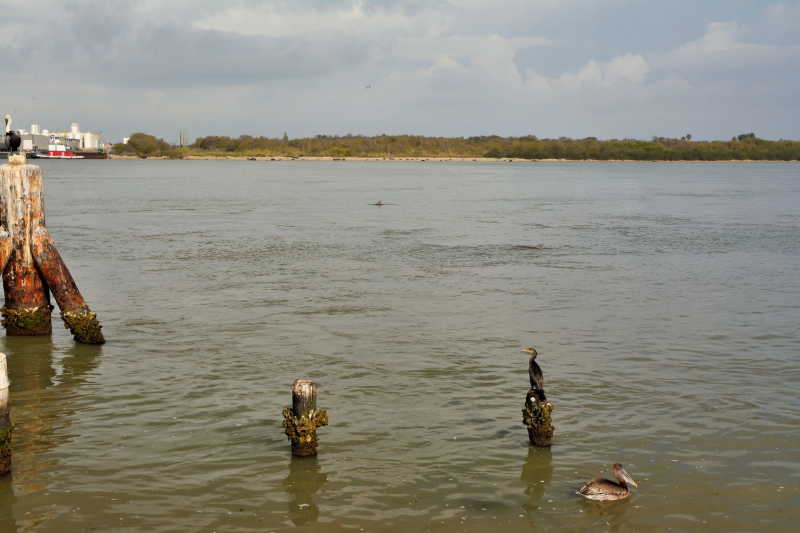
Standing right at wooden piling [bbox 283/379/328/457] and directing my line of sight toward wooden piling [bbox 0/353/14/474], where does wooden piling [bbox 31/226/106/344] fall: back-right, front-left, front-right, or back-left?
front-right

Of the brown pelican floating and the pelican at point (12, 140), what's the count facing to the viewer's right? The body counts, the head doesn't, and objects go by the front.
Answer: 1

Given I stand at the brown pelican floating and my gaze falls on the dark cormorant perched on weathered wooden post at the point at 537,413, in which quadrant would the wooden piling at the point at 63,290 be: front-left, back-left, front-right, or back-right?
front-left

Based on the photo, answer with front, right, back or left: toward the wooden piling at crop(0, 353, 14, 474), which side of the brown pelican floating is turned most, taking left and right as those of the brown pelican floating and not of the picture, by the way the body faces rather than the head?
back

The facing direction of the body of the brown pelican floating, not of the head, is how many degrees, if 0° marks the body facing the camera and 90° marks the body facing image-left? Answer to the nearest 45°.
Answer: approximately 270°

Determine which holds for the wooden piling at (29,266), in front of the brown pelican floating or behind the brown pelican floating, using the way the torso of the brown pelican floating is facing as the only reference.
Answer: behind

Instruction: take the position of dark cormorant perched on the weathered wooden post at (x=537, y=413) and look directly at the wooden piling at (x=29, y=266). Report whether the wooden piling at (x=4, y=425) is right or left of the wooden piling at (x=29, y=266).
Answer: left
